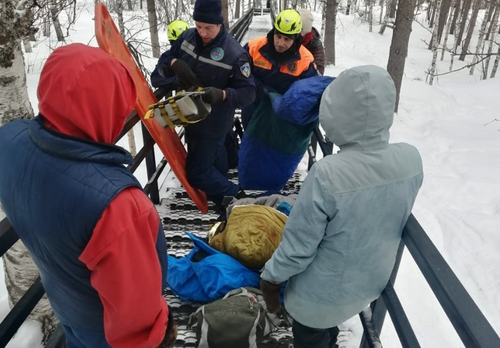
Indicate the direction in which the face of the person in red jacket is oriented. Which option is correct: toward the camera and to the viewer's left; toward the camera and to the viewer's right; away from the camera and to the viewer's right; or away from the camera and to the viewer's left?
away from the camera and to the viewer's right

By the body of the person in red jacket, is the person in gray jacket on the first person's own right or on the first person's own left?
on the first person's own right

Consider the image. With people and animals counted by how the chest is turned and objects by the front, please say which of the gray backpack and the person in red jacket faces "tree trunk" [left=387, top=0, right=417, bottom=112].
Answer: the person in red jacket

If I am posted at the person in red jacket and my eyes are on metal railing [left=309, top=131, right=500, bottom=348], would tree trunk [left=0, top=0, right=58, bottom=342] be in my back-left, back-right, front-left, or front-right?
back-left

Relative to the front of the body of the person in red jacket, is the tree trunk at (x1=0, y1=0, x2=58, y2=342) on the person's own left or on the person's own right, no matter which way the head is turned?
on the person's own left

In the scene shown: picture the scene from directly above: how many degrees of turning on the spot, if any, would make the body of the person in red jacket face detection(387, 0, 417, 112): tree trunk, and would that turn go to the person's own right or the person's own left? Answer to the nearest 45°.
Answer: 0° — they already face it

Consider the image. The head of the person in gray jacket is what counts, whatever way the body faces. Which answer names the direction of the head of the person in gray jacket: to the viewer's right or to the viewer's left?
to the viewer's left

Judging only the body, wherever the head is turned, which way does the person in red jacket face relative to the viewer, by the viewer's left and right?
facing away from the viewer and to the right of the viewer
